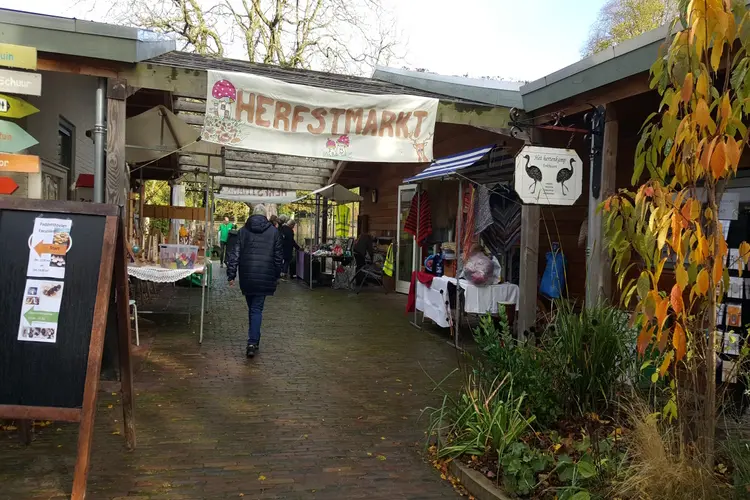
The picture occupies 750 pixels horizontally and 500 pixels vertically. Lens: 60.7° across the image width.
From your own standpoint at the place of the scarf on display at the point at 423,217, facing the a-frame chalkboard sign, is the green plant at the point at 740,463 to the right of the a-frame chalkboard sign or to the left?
left

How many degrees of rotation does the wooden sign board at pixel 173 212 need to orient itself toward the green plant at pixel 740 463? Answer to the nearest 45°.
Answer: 0° — it already faces it

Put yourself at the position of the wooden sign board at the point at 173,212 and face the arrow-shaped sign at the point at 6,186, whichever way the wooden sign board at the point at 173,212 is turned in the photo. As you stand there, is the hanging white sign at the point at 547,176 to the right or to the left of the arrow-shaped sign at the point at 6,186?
left

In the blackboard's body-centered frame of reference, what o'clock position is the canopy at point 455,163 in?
The canopy is roughly at 8 o'clock from the blackboard.

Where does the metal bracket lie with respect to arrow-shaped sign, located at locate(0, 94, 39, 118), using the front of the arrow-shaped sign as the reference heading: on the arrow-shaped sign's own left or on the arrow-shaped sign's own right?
on the arrow-shaped sign's own left

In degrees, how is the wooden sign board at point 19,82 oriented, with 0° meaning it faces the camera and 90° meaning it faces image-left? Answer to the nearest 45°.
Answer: approximately 0°

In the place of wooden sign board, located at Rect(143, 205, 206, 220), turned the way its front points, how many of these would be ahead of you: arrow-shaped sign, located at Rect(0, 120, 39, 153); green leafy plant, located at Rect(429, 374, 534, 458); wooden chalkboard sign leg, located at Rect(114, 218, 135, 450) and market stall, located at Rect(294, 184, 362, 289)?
3

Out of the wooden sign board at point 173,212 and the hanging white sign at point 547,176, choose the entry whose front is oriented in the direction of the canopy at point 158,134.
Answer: the wooden sign board

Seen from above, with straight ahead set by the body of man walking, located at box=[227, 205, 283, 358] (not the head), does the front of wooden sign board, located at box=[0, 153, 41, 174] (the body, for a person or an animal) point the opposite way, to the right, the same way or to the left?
the opposite way

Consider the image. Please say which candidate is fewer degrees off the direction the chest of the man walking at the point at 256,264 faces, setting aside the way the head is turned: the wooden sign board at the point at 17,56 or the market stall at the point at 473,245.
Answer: the market stall

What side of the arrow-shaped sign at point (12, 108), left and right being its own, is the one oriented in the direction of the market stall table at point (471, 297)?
left

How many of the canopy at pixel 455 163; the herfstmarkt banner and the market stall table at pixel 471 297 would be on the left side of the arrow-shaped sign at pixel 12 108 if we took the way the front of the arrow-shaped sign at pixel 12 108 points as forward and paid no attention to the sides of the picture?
3
